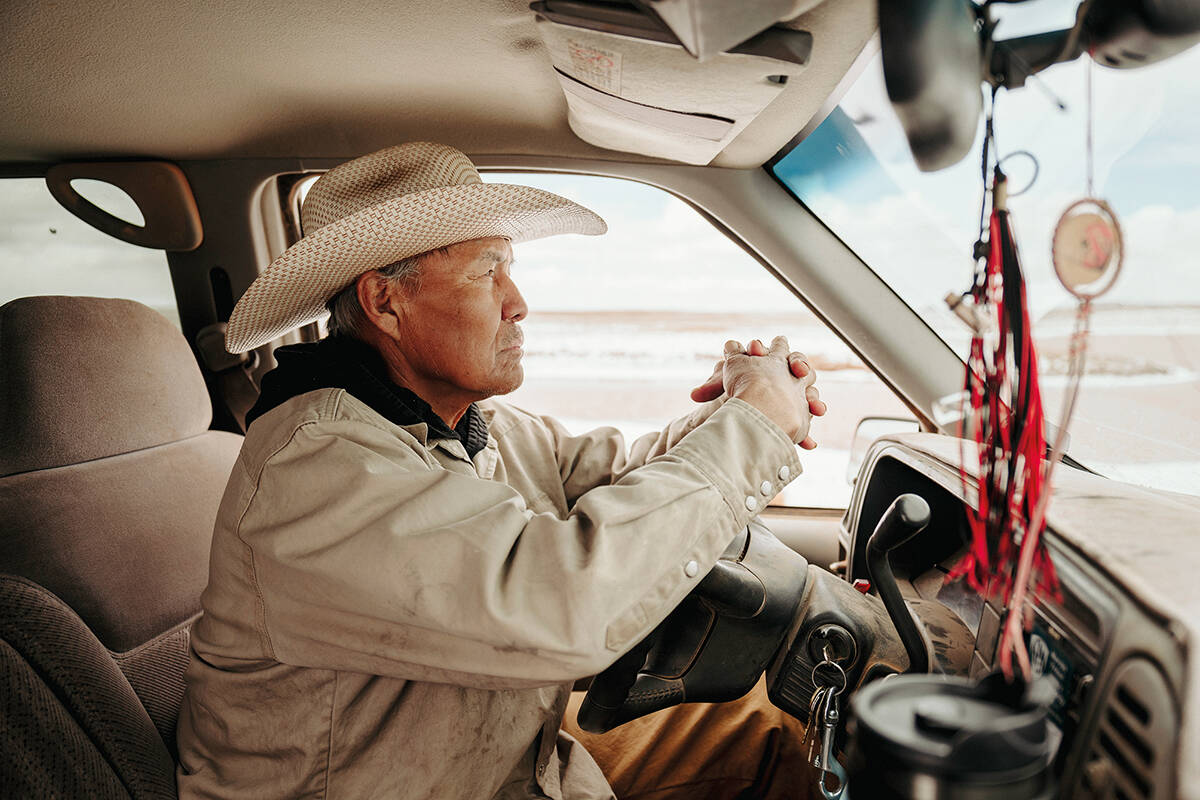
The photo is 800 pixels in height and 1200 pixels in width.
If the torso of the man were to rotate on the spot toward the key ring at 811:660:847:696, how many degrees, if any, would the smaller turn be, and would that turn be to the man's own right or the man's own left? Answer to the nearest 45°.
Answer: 0° — they already face it

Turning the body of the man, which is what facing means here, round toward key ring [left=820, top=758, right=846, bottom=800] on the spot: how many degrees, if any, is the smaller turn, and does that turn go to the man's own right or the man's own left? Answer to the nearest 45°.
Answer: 0° — they already face it

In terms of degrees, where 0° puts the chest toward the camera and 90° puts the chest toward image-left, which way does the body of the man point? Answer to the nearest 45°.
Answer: approximately 270°

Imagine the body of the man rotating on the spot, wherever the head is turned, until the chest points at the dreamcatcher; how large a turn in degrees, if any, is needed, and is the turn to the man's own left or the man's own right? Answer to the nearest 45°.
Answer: approximately 45° to the man's own right
